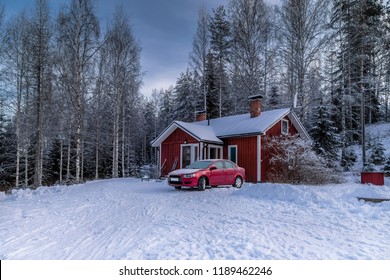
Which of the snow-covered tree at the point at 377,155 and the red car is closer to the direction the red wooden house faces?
the red car

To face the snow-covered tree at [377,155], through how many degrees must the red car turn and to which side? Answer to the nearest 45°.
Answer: approximately 180°

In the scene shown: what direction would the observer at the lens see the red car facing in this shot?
facing the viewer and to the left of the viewer

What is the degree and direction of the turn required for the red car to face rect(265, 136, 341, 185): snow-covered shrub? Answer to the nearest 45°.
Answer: approximately 180°

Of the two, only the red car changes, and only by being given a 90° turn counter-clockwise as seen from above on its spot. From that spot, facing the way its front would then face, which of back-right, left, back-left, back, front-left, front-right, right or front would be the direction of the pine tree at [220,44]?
back-left

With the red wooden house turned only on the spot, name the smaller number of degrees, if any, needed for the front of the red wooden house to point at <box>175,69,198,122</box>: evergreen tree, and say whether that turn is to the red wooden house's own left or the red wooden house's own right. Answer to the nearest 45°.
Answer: approximately 135° to the red wooden house's own right

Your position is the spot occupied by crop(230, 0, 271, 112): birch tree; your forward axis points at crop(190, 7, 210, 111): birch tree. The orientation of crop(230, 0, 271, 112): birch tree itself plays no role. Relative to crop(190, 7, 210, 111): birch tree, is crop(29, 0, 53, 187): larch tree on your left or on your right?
left

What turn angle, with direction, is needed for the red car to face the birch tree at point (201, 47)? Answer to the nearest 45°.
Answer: approximately 135° to its right

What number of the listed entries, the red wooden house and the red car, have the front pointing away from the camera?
0

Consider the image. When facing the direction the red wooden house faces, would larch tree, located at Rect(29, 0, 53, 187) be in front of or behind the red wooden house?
in front

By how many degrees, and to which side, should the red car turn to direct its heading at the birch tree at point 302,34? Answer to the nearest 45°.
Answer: approximately 180°
